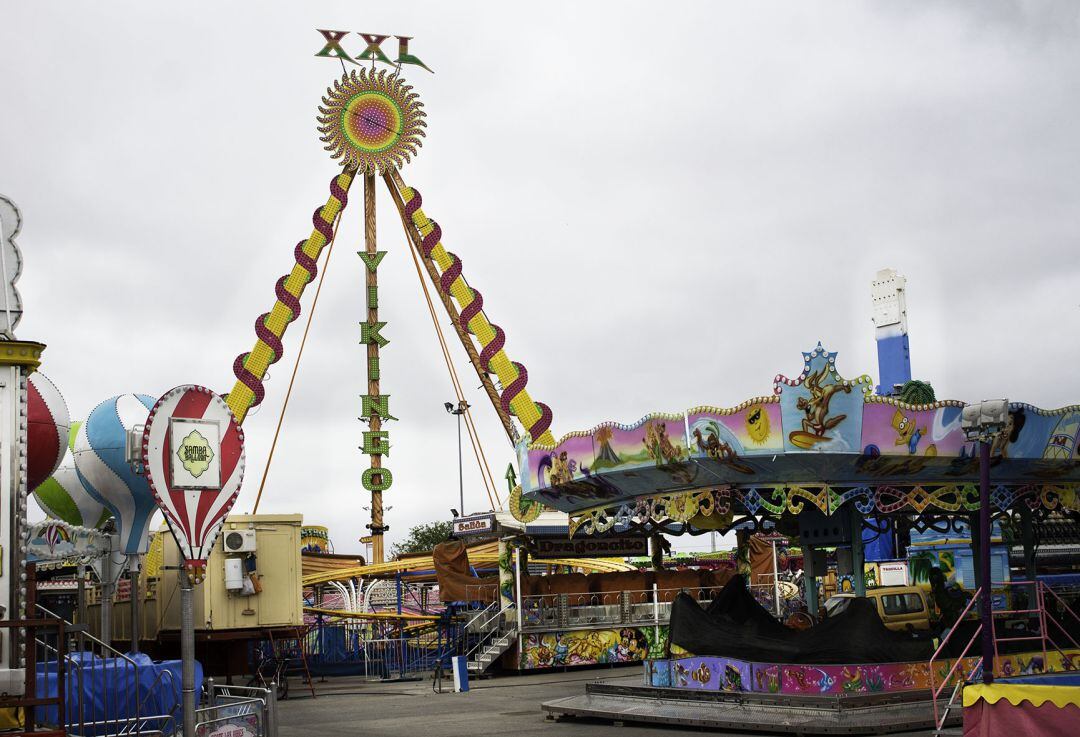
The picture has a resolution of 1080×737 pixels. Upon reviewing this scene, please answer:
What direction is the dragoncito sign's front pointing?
toward the camera

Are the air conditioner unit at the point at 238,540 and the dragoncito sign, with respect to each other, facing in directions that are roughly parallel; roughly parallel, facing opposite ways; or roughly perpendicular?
roughly parallel

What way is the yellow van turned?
to the viewer's left

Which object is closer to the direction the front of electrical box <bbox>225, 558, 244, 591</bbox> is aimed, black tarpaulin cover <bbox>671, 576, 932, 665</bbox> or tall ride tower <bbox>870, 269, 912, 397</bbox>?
the black tarpaulin cover

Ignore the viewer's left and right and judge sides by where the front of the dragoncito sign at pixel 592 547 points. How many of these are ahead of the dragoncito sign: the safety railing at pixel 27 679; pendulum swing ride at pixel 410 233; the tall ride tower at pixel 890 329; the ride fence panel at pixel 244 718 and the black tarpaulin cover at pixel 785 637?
3

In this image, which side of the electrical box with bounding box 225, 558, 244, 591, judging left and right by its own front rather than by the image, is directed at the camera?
front

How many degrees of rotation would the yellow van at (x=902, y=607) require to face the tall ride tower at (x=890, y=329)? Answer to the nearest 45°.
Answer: approximately 90° to its right

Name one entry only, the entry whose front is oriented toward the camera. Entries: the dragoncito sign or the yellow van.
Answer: the dragoncito sign

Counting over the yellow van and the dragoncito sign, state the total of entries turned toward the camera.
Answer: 1

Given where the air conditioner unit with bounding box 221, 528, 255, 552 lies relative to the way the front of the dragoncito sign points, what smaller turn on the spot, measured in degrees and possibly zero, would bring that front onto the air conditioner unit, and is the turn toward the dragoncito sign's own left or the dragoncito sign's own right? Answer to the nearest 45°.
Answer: approximately 45° to the dragoncito sign's own right

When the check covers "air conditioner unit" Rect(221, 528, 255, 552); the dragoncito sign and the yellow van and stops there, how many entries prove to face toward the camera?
2

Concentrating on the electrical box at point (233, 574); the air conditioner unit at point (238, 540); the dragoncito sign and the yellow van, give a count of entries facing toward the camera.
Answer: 3
